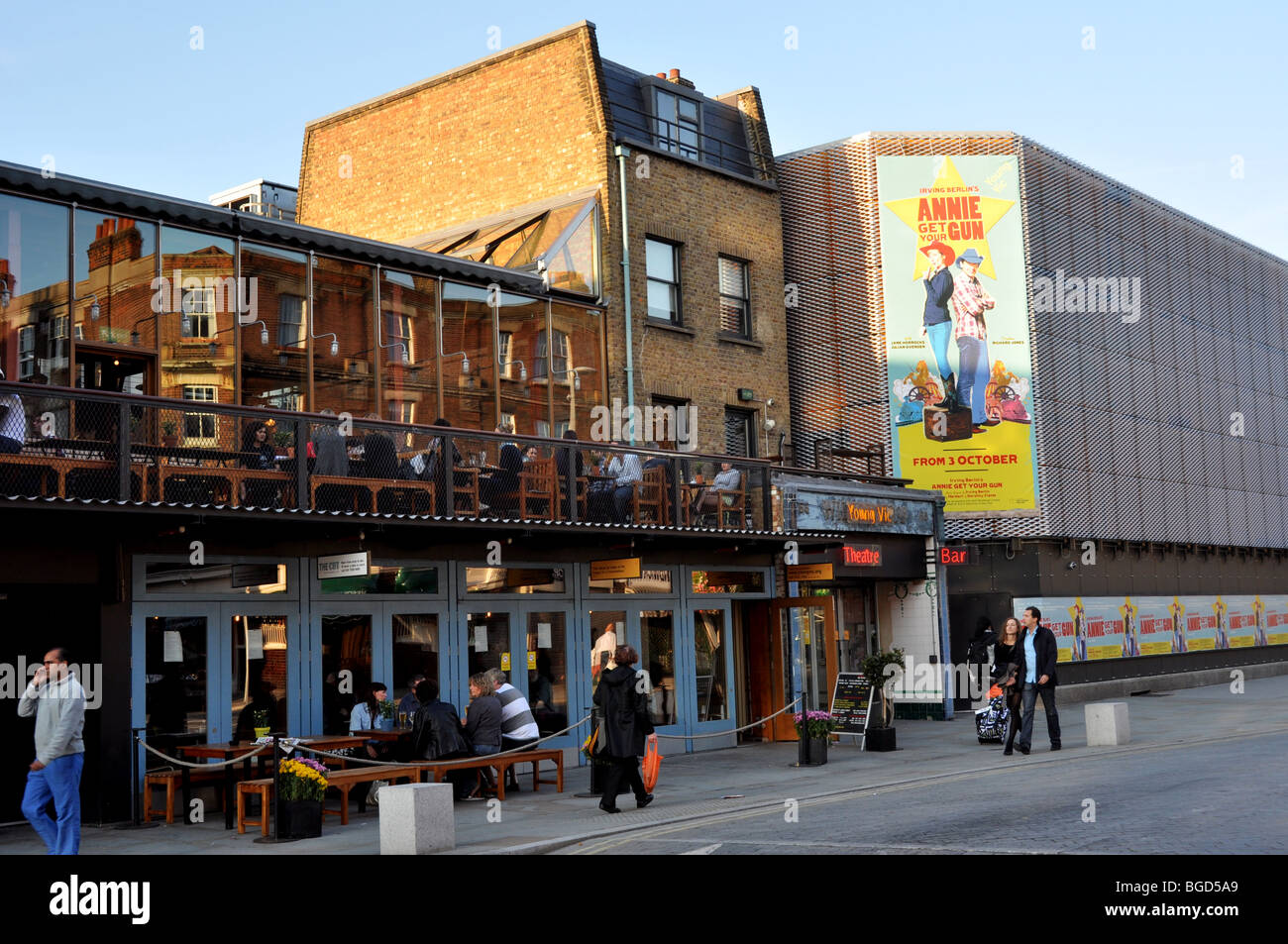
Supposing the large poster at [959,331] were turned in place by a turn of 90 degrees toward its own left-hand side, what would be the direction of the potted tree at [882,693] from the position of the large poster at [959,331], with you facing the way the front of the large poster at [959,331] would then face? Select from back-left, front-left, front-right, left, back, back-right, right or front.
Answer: right

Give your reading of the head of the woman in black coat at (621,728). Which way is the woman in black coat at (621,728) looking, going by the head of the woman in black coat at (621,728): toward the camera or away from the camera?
away from the camera

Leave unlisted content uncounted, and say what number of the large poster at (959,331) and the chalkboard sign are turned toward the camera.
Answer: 2

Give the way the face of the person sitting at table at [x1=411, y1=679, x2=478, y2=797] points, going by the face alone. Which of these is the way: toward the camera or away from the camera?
away from the camera

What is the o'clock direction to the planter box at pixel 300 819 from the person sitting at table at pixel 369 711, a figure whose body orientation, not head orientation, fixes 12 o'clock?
The planter box is roughly at 2 o'clock from the person sitting at table.

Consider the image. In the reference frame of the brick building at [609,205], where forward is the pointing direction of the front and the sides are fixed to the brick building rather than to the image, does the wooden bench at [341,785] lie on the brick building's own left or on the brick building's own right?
on the brick building's own right

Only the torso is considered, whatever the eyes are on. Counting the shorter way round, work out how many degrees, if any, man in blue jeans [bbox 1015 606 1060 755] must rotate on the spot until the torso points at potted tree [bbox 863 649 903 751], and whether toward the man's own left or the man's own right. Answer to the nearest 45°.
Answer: approximately 90° to the man's own right

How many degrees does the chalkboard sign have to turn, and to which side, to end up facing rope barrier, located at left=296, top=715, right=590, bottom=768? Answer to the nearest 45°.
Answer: approximately 45° to its right

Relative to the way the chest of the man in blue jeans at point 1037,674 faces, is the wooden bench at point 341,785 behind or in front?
in front

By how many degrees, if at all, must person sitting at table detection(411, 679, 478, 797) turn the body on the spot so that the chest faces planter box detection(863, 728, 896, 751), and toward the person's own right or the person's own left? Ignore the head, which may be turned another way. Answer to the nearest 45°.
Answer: approximately 90° to the person's own right

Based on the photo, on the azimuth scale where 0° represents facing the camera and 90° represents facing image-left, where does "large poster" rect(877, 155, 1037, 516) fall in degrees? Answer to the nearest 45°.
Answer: approximately 0°

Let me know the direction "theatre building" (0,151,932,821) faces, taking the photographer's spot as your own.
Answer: facing the viewer and to the right of the viewer

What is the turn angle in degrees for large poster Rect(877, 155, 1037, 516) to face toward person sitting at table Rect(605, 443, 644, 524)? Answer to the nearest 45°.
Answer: approximately 45° to its right

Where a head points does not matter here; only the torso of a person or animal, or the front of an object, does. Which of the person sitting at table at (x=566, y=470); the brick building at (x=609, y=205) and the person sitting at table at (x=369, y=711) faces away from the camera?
the person sitting at table at (x=566, y=470)

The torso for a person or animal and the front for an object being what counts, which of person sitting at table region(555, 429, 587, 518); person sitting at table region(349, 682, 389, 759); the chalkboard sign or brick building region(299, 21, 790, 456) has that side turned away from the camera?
person sitting at table region(555, 429, 587, 518)

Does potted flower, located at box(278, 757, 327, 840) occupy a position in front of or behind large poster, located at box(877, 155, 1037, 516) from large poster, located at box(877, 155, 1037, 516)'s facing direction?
in front

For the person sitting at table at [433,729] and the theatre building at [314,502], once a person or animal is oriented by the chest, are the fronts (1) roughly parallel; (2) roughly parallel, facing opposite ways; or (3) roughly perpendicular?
roughly parallel, facing opposite ways

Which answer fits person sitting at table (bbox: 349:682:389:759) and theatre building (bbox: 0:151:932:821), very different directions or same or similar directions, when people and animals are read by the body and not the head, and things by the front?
same or similar directions
